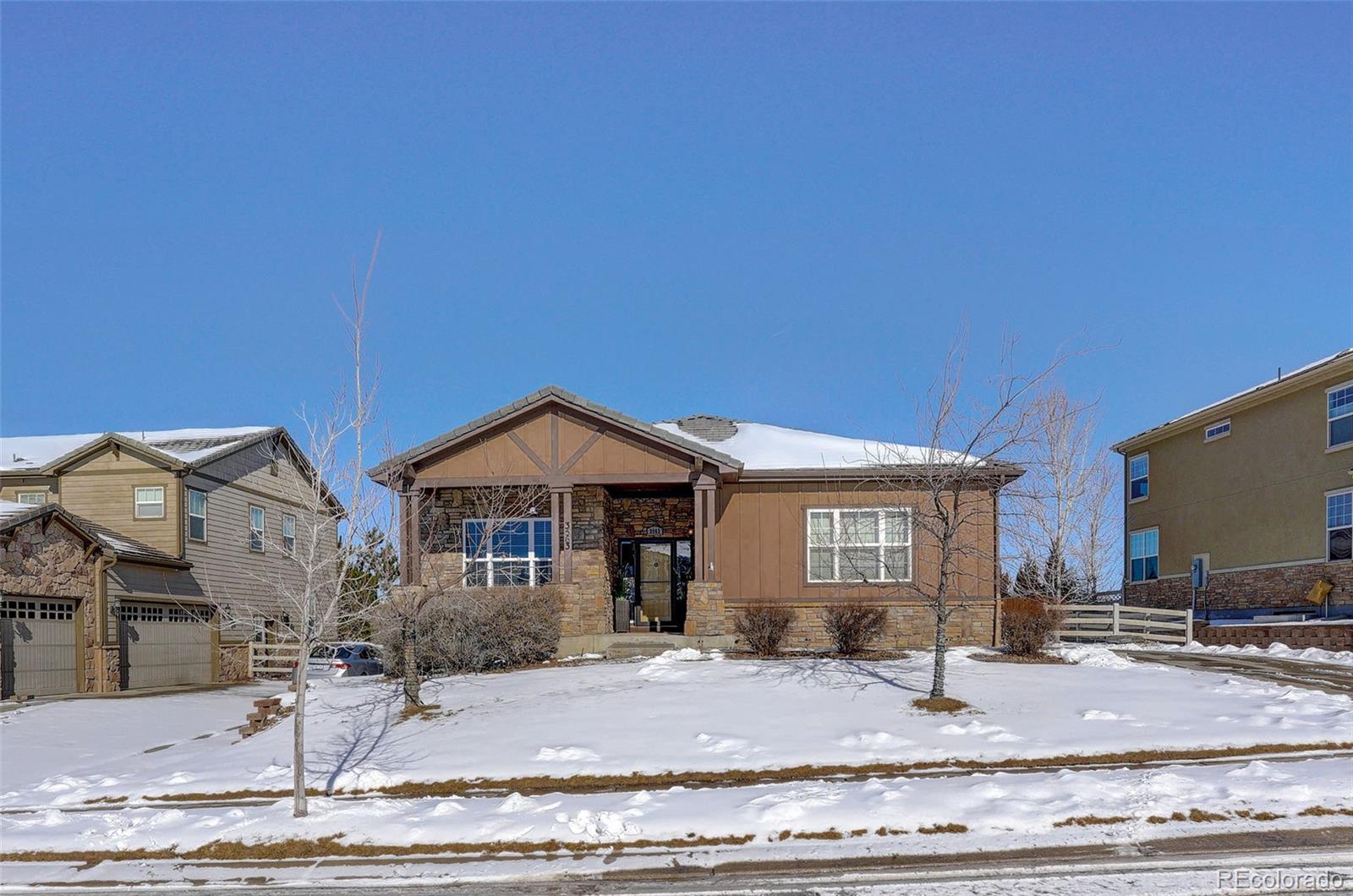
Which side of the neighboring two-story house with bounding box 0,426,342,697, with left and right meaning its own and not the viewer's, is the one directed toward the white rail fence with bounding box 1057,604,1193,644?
left

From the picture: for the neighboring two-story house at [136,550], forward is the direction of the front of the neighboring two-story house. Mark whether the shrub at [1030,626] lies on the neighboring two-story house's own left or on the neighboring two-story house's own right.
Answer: on the neighboring two-story house's own left

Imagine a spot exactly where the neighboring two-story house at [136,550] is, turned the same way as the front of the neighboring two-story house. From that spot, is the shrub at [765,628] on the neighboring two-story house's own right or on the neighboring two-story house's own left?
on the neighboring two-story house's own left

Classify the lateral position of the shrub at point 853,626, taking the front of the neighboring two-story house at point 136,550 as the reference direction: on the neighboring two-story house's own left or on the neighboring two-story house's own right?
on the neighboring two-story house's own left
